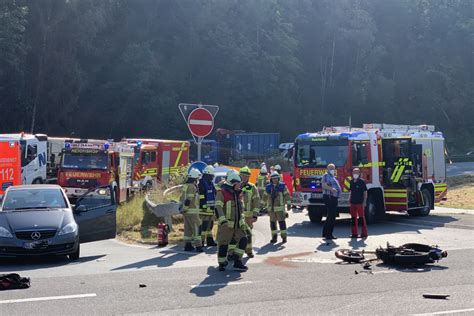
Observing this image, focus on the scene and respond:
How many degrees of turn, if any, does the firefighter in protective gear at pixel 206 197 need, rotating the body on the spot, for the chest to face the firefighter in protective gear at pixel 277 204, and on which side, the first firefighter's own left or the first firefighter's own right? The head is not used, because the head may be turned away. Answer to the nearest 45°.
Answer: approximately 90° to the first firefighter's own left

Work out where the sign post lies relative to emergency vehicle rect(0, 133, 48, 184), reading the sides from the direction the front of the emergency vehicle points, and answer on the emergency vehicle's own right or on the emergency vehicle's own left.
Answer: on the emergency vehicle's own left

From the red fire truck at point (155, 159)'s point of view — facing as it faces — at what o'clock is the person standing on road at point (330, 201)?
The person standing on road is roughly at 10 o'clock from the red fire truck.

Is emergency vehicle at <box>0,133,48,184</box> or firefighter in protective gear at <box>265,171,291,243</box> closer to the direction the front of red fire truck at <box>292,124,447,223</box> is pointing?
the firefighter in protective gear
